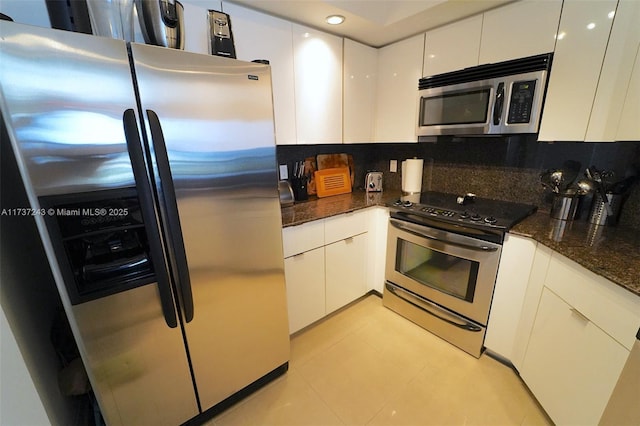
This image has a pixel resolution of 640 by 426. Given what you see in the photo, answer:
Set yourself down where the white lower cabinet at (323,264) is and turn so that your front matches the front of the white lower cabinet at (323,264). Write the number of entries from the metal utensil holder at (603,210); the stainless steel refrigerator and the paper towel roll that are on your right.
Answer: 1

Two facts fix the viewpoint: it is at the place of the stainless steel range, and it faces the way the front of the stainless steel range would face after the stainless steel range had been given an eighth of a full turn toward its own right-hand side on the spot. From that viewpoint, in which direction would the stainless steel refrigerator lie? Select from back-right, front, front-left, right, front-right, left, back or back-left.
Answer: front-left

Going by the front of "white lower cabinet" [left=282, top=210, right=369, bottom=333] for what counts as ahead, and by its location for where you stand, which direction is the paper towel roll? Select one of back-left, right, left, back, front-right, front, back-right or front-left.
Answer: left

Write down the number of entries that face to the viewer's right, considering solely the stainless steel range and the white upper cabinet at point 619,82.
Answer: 0

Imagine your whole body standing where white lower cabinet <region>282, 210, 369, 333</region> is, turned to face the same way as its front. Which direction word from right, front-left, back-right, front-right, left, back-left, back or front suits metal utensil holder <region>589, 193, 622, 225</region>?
front-left

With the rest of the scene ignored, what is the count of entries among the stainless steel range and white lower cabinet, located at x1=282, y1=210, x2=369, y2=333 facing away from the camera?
0

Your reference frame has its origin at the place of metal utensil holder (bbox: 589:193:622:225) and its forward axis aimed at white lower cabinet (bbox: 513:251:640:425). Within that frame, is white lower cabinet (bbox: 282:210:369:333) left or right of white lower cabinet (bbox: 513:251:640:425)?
right

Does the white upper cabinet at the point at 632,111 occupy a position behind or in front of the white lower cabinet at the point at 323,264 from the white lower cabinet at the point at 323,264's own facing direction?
in front

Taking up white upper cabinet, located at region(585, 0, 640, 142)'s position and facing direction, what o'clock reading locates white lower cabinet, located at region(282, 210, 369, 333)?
The white lower cabinet is roughly at 2 o'clock from the white upper cabinet.

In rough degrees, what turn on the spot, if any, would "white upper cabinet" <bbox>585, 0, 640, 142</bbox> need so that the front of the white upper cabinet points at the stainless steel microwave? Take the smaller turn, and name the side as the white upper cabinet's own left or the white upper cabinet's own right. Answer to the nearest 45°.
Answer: approximately 90° to the white upper cabinet's own right

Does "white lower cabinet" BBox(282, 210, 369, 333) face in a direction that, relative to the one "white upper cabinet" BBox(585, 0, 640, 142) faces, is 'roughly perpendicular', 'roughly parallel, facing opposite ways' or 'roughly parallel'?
roughly perpendicular

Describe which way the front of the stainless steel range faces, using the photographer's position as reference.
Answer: facing the viewer and to the left of the viewer

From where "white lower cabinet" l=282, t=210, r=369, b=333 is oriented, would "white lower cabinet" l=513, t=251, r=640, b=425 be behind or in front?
in front
